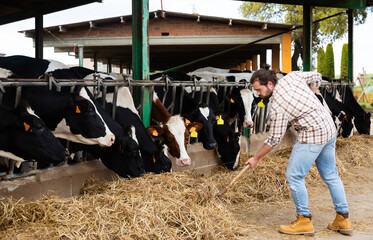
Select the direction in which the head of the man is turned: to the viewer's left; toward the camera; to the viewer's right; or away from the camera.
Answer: to the viewer's left

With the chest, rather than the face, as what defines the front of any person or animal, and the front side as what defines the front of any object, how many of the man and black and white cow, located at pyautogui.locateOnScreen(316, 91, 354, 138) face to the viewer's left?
1

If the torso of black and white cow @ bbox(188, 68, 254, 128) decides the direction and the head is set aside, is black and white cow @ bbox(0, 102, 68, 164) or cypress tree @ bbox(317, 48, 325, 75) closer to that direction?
the black and white cow

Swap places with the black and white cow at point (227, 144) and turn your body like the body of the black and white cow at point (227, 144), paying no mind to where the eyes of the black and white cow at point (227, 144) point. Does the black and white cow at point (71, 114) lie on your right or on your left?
on your right

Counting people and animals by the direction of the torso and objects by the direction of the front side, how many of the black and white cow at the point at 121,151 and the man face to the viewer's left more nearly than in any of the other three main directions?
1

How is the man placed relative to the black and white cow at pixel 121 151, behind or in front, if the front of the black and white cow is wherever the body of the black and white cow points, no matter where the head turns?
in front

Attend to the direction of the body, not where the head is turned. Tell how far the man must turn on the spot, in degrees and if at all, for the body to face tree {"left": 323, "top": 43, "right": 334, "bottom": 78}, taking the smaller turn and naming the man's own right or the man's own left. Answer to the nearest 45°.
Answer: approximately 90° to the man's own right

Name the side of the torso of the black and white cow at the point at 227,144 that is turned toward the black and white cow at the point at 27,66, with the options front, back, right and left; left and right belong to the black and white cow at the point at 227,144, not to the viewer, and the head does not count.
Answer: right

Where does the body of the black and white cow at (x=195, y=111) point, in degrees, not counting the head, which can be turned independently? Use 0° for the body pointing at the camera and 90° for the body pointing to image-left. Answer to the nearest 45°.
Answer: approximately 315°

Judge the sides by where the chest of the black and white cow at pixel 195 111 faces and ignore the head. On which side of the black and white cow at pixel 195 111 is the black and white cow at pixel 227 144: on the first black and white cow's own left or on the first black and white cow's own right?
on the first black and white cow's own left

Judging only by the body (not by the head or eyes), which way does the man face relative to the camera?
to the viewer's left

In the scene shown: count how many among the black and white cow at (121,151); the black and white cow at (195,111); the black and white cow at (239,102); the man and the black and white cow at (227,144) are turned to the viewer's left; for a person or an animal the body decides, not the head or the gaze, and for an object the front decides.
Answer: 1

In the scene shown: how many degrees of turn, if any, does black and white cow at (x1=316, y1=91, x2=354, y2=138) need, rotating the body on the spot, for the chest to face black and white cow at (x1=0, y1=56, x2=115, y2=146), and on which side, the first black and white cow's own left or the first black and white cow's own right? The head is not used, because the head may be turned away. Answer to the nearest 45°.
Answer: approximately 45° to the first black and white cow's own right
